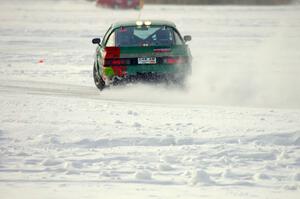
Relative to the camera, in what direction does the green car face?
facing away from the viewer
